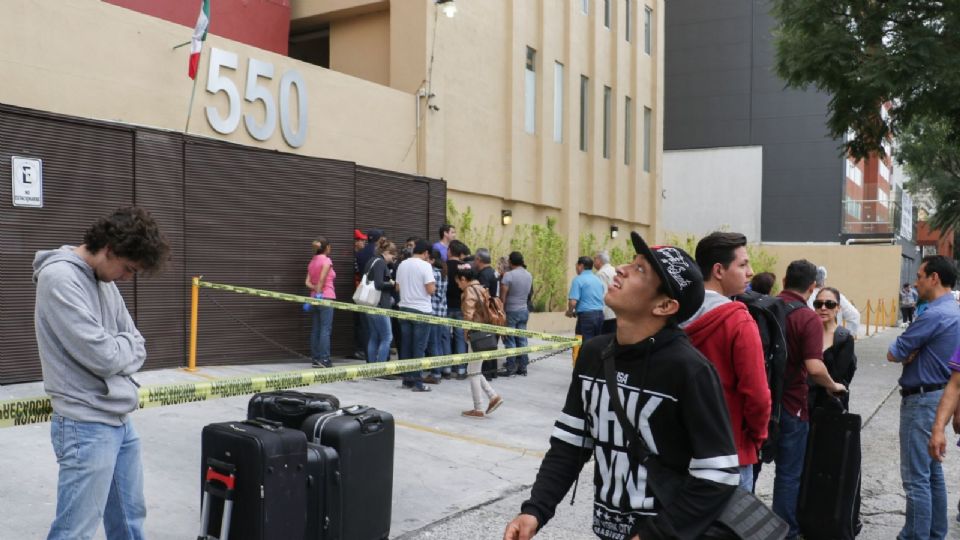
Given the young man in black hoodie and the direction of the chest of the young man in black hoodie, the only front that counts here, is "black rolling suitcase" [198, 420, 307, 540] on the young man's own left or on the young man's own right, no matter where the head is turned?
on the young man's own right

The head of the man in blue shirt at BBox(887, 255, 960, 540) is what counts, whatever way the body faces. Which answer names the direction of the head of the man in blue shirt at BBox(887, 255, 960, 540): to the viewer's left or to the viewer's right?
to the viewer's left

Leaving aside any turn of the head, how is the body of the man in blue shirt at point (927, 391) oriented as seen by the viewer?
to the viewer's left

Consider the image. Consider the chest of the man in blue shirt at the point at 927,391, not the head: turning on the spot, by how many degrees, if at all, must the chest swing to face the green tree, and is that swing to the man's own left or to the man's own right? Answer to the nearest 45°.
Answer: approximately 90° to the man's own right

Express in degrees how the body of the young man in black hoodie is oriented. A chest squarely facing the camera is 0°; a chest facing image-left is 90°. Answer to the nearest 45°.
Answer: approximately 45°

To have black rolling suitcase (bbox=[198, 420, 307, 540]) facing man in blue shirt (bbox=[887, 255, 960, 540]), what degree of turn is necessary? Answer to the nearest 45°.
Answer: approximately 135° to its left

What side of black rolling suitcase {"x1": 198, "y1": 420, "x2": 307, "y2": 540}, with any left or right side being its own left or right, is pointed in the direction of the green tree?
back

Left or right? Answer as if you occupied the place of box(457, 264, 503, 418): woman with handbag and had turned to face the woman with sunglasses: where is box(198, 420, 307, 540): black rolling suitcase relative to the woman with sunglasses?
right

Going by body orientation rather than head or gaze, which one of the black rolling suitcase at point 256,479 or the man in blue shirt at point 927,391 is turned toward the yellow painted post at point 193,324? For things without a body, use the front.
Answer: the man in blue shirt

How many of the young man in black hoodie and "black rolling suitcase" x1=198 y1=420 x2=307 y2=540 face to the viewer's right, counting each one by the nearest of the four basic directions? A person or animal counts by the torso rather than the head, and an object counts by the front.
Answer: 0
